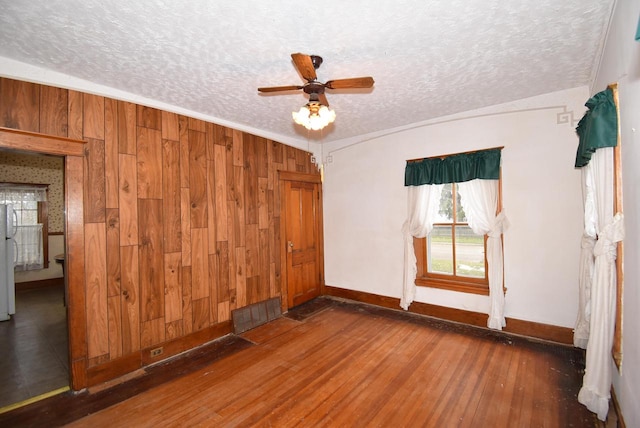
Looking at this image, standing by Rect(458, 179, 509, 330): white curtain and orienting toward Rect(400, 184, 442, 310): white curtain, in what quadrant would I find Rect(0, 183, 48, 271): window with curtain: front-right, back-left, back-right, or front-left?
front-left

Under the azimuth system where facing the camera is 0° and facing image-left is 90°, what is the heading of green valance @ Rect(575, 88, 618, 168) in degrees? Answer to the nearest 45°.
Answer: approximately 90°

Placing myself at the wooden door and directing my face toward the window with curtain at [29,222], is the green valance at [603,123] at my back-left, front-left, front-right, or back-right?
back-left

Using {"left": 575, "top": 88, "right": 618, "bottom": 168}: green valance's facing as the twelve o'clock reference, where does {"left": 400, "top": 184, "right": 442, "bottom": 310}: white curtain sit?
The white curtain is roughly at 1 o'clock from the green valance.

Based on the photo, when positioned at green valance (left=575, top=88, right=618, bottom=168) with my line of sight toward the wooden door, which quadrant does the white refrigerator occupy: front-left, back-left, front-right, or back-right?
front-left

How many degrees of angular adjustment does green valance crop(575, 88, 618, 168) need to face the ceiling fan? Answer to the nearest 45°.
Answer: approximately 45° to its left

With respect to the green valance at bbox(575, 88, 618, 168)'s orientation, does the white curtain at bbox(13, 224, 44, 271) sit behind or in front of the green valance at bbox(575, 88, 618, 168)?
in front

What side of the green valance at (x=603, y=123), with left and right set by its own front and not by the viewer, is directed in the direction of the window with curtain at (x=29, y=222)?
front
